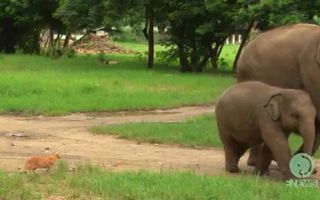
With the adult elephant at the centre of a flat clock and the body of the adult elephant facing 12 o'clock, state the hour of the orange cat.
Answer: The orange cat is roughly at 5 o'clock from the adult elephant.

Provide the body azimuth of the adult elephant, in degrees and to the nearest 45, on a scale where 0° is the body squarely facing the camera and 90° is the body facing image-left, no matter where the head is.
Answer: approximately 270°
